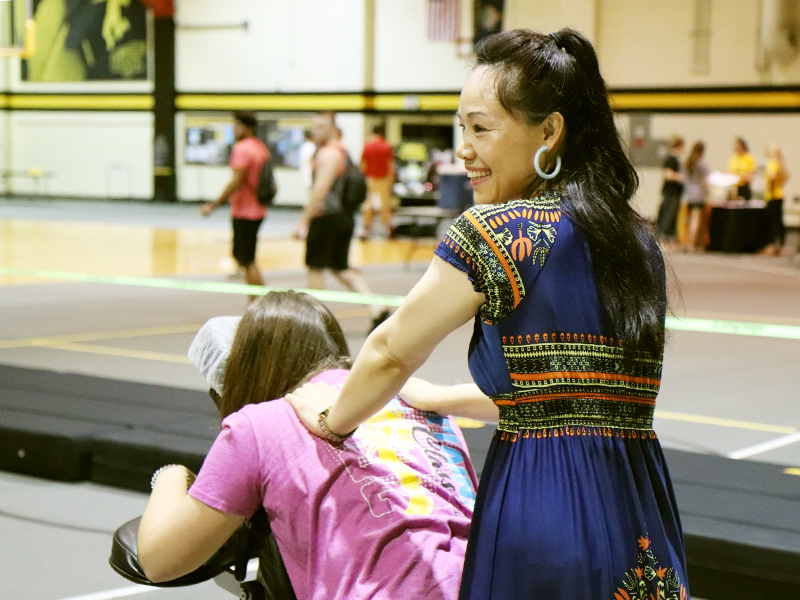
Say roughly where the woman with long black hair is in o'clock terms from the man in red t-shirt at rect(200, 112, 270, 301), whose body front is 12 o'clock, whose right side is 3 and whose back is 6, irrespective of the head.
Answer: The woman with long black hair is roughly at 9 o'clock from the man in red t-shirt.

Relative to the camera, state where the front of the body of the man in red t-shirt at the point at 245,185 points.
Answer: to the viewer's left

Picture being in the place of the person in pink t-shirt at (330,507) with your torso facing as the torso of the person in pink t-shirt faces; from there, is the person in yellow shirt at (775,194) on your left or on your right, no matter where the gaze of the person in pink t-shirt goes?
on your right

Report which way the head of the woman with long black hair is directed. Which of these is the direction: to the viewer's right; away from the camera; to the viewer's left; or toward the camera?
to the viewer's left

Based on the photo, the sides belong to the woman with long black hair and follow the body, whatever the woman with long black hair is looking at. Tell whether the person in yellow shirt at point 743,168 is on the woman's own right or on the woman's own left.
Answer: on the woman's own right

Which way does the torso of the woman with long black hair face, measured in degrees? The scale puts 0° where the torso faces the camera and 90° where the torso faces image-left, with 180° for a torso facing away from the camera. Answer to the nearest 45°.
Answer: approximately 135°

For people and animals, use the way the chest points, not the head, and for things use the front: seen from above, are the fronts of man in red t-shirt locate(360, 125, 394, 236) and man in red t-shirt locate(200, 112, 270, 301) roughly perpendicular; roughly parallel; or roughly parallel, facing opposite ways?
roughly perpendicular

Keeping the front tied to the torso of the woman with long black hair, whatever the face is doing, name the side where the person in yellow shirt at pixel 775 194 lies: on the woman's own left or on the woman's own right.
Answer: on the woman's own right

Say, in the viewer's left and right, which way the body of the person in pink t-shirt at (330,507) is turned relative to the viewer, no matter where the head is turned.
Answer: facing away from the viewer and to the left of the viewer

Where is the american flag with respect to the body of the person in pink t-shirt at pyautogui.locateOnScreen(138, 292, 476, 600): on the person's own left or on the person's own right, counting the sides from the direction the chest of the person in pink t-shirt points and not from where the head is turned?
on the person's own right

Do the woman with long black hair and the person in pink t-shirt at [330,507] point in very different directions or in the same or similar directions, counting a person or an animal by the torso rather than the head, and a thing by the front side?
same or similar directions

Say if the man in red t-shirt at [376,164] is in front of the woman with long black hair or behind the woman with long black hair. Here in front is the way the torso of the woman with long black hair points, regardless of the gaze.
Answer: in front
